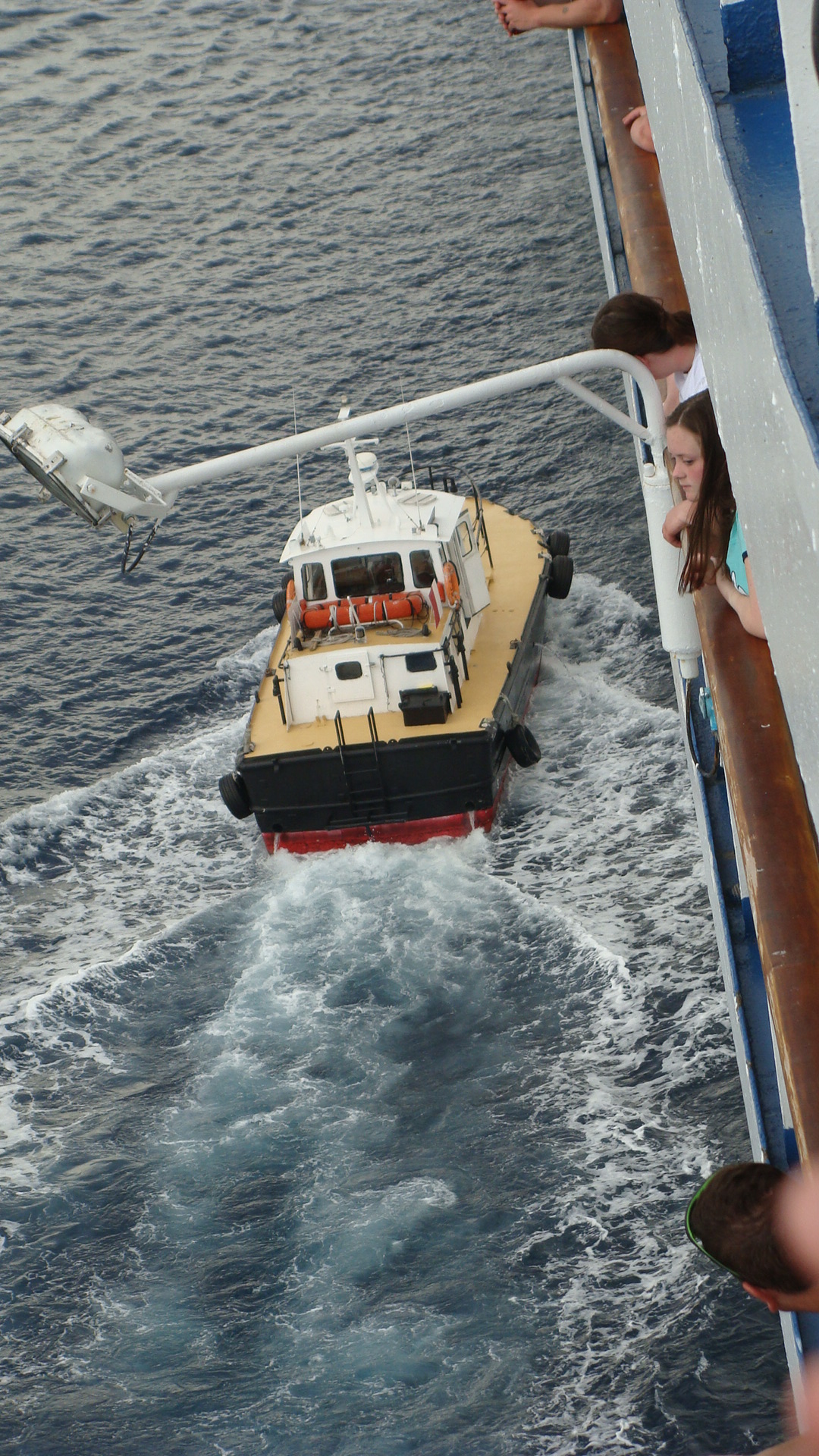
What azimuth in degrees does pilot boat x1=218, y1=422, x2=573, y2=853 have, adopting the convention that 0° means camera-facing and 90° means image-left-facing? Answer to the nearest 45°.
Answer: approximately 180°

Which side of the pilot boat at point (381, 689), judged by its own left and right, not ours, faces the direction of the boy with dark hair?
back
